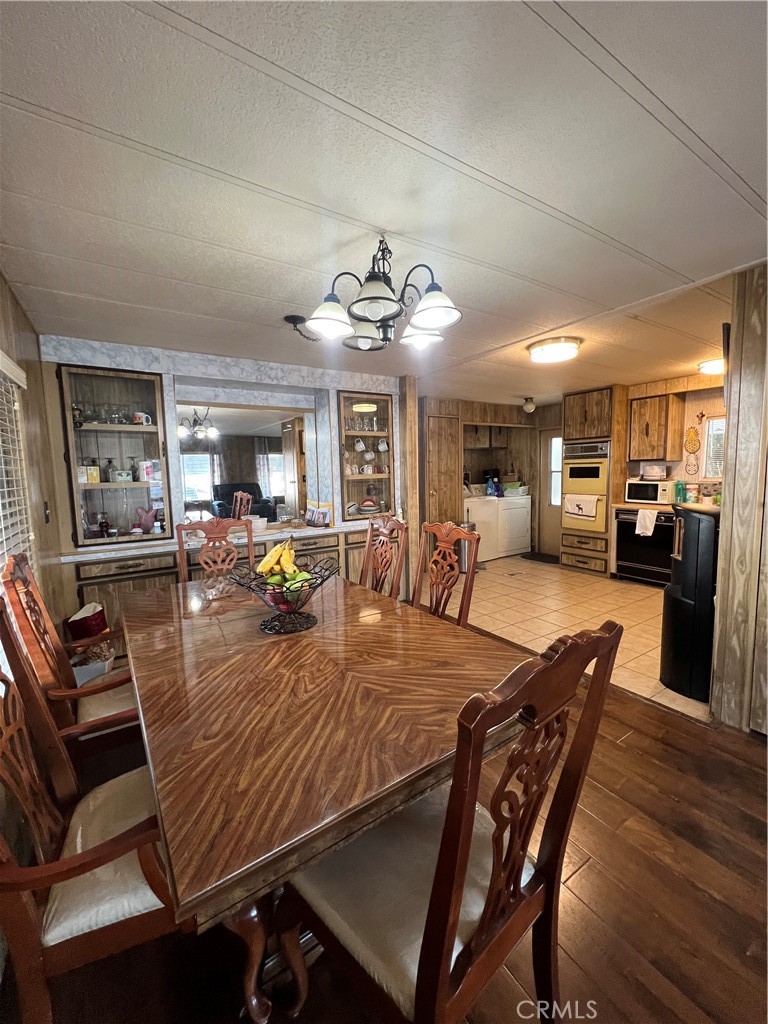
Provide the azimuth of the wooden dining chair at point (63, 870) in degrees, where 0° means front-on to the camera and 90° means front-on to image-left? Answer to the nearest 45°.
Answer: approximately 270°

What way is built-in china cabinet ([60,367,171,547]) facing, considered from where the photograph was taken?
facing the viewer

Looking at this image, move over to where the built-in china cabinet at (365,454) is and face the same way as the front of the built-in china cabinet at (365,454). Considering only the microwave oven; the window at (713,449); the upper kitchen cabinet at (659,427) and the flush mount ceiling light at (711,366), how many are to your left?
4

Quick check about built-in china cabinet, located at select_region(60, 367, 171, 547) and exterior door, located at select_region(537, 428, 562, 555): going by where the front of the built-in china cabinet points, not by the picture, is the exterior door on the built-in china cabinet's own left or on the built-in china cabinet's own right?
on the built-in china cabinet's own left

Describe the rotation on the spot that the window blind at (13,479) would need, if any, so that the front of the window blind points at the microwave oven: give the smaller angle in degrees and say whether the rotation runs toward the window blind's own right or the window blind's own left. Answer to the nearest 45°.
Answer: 0° — it already faces it

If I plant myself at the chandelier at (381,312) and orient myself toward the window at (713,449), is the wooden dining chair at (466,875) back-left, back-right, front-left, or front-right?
back-right

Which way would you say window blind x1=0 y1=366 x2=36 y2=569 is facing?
to the viewer's right

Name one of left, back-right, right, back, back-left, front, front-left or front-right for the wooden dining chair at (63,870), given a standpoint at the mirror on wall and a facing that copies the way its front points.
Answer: front

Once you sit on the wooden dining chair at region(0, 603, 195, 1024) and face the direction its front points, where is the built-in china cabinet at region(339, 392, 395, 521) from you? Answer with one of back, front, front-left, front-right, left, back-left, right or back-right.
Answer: front-left

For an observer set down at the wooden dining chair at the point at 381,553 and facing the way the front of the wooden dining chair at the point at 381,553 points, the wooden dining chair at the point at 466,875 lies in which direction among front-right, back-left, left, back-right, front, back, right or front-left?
front-left

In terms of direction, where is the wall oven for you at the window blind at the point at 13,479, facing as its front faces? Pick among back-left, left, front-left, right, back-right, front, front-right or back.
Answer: front

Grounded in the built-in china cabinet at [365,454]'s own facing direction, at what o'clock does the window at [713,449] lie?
The window is roughly at 9 o'clock from the built-in china cabinet.

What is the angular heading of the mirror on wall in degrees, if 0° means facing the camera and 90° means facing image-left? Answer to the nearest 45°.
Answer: approximately 0°

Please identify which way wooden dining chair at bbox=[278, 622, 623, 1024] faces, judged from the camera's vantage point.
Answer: facing away from the viewer and to the left of the viewer

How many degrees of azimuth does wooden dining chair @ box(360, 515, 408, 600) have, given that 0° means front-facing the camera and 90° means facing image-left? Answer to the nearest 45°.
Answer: approximately 45°

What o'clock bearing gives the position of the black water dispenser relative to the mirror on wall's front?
The black water dispenser is roughly at 11 o'clock from the mirror on wall.

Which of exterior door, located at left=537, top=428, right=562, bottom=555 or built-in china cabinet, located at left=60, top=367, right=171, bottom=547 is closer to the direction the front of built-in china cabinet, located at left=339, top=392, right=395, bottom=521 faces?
the built-in china cabinet

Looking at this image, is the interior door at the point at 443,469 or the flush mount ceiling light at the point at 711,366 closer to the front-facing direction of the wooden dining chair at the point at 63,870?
the flush mount ceiling light

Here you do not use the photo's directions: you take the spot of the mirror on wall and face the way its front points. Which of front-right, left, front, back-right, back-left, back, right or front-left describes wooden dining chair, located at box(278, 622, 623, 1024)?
front
